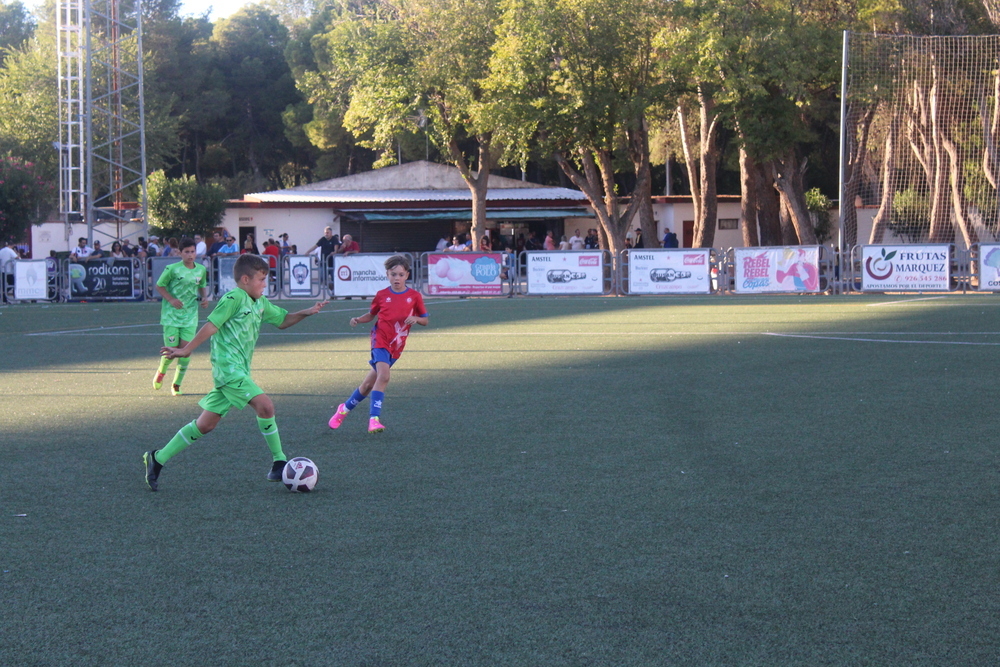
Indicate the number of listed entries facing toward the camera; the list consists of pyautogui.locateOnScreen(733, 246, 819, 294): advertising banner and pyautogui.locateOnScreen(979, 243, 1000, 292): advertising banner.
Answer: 2

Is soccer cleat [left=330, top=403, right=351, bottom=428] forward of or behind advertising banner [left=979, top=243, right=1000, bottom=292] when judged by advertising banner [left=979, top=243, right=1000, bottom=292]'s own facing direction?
forward

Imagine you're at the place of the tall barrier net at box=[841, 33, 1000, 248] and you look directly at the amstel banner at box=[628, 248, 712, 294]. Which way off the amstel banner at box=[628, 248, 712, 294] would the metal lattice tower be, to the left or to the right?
right

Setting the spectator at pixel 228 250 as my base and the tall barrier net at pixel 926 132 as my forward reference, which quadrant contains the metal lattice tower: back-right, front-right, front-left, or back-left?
back-left

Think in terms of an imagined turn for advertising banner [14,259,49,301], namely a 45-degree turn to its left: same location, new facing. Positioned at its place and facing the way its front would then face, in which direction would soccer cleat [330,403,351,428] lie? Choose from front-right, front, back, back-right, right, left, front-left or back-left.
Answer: front-right

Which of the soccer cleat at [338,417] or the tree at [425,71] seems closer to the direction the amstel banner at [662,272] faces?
the soccer cleat

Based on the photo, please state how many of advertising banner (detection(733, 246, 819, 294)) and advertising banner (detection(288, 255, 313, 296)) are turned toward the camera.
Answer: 2

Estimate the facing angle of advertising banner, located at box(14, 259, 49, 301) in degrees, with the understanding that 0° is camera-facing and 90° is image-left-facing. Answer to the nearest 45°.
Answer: approximately 0°

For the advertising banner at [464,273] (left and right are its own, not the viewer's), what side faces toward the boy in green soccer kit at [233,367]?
front

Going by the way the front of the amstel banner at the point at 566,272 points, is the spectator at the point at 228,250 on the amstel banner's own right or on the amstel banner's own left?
on the amstel banner's own right
